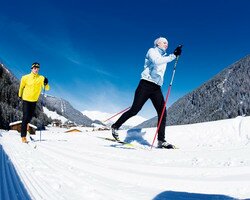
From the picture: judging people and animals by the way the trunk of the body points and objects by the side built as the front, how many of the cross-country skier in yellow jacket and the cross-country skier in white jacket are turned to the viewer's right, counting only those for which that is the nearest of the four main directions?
1

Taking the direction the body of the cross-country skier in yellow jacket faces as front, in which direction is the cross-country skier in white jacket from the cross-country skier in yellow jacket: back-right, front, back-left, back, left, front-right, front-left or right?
front-left

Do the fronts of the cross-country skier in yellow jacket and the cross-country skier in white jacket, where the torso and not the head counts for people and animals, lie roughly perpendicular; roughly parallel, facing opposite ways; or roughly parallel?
roughly perpendicular

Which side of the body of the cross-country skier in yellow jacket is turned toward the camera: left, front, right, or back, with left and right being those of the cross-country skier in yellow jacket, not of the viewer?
front

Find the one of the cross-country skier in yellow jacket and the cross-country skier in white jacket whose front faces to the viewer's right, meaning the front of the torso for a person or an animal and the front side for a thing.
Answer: the cross-country skier in white jacket

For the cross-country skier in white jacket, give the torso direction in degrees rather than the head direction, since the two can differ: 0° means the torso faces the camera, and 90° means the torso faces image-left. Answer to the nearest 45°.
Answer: approximately 270°

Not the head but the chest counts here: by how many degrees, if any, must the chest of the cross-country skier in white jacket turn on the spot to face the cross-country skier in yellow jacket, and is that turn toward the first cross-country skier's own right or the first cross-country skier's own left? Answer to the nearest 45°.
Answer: approximately 135° to the first cross-country skier's own left
